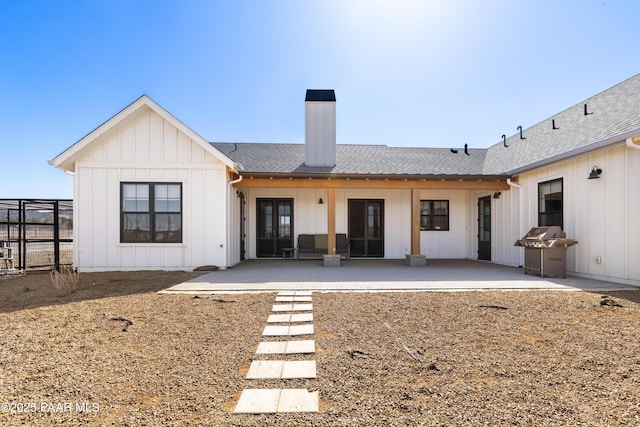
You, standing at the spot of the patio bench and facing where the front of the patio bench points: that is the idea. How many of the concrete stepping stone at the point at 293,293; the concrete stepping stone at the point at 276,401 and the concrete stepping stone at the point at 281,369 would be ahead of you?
3

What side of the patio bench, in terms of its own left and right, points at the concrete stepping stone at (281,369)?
front

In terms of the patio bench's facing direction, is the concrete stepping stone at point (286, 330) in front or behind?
in front

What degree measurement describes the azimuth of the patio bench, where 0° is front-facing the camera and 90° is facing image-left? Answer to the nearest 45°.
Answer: approximately 0°

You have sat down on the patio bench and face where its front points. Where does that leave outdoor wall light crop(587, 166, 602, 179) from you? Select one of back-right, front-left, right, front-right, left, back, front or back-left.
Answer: front-left

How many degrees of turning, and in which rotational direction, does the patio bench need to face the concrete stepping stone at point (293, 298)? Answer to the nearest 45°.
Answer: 0° — it already faces it

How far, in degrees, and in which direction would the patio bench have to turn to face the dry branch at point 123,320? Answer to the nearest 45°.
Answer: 0° — it already faces it

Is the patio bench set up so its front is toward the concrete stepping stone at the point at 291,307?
yes

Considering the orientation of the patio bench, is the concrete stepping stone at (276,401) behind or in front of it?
in front

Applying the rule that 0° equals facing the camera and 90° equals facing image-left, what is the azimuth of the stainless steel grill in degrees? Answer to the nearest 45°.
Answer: approximately 45°

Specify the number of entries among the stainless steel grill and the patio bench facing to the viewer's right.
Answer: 0
